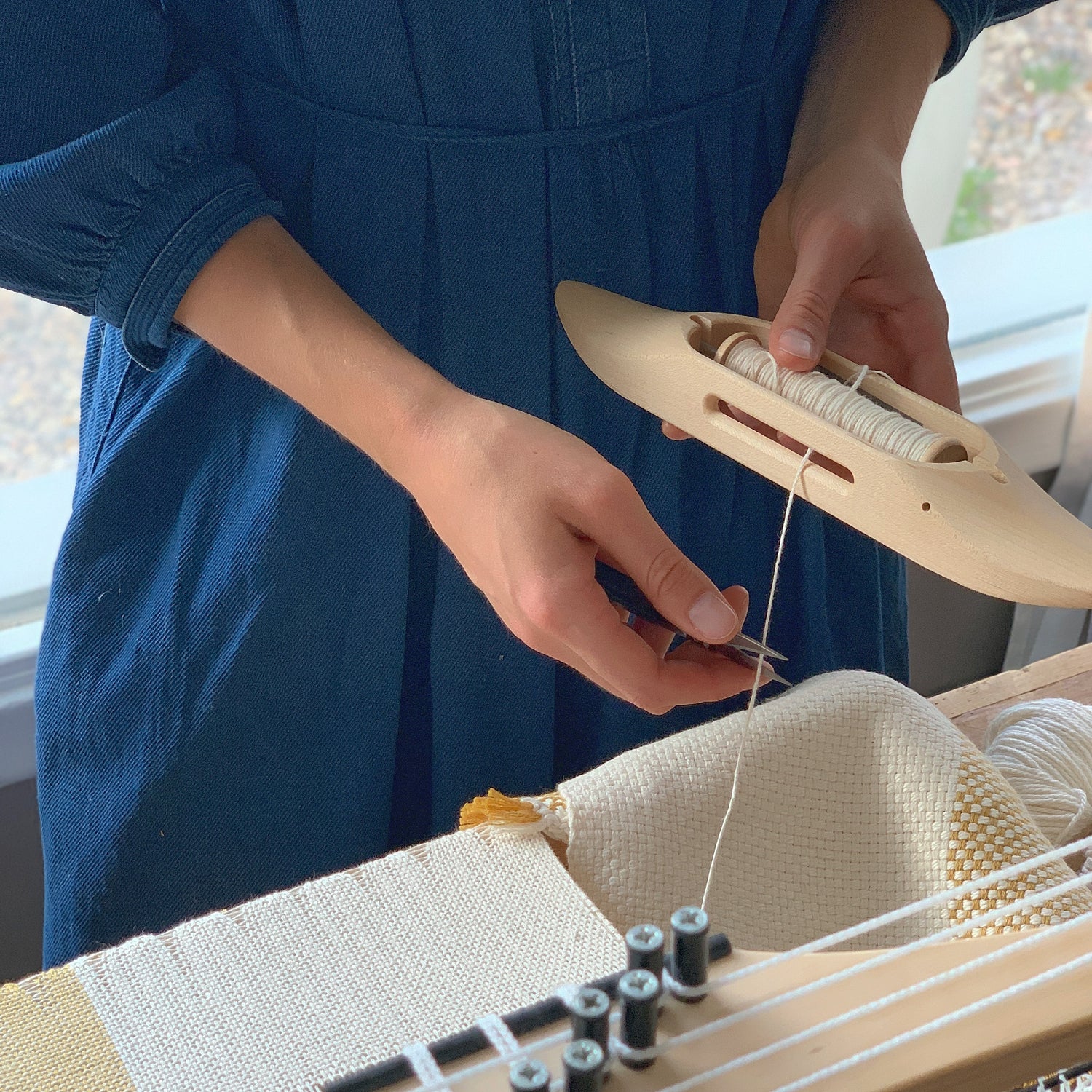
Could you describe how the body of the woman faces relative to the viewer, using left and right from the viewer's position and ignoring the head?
facing the viewer and to the right of the viewer
